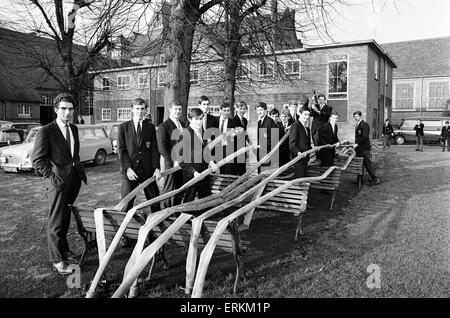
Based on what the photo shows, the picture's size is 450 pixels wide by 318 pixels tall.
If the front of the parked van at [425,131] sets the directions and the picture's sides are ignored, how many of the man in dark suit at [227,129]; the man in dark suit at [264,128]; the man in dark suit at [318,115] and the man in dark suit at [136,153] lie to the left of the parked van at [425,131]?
4

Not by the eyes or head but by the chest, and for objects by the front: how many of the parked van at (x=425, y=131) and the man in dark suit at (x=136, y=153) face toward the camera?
1

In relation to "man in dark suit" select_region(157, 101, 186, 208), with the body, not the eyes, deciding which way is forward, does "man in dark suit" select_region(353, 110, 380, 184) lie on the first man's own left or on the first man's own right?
on the first man's own left

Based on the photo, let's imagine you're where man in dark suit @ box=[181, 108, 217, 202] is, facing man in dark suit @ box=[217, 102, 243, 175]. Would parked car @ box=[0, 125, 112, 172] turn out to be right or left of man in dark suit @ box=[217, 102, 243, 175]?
left

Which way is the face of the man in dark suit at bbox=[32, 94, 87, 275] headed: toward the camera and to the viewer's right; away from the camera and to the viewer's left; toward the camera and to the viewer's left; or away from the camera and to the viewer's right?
toward the camera and to the viewer's right

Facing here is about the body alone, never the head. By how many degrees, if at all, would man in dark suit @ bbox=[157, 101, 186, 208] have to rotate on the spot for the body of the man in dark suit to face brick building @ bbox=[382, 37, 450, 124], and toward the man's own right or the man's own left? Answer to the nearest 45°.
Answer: approximately 90° to the man's own left

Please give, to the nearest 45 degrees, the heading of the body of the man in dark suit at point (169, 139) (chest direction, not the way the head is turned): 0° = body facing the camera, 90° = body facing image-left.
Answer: approximately 315°

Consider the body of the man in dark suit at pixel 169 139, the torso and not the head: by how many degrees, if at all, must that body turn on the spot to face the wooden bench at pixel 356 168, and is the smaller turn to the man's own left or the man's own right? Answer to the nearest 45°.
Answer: approximately 90° to the man's own left

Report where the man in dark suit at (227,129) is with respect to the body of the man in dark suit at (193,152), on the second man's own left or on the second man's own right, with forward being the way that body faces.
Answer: on the second man's own left

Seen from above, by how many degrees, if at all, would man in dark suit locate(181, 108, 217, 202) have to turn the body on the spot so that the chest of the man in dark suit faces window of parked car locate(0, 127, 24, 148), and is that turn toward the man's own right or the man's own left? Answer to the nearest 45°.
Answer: approximately 180°

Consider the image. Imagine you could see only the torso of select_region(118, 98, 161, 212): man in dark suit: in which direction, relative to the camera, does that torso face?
toward the camera

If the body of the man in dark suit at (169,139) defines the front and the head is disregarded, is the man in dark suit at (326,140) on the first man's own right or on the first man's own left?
on the first man's own left

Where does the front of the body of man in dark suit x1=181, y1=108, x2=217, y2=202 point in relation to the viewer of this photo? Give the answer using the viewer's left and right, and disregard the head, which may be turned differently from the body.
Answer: facing the viewer and to the right of the viewer

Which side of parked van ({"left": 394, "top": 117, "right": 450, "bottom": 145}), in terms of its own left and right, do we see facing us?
left

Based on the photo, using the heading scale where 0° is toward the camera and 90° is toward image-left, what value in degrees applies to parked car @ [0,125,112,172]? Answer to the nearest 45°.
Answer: approximately 45°
